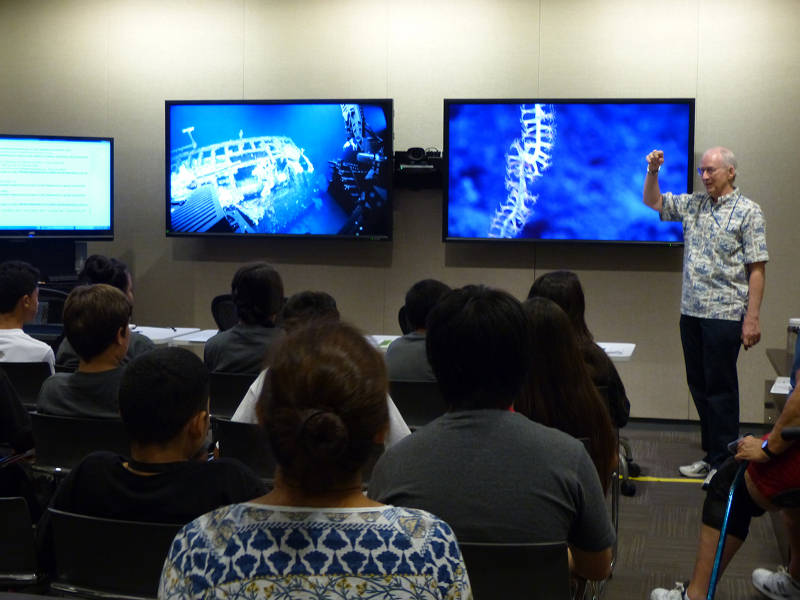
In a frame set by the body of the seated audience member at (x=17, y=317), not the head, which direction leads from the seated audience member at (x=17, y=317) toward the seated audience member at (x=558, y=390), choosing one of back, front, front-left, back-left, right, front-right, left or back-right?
right

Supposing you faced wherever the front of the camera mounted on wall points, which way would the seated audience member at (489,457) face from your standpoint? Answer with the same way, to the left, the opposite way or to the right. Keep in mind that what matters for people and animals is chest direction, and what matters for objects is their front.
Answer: the opposite way

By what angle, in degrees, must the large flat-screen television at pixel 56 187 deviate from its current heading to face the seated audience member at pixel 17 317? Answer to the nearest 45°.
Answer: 0° — it already faces them

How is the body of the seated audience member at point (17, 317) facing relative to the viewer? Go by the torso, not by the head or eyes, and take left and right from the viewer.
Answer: facing away from the viewer and to the right of the viewer

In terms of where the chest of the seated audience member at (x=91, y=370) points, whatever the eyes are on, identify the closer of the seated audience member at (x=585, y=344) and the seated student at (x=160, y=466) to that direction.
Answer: the seated audience member

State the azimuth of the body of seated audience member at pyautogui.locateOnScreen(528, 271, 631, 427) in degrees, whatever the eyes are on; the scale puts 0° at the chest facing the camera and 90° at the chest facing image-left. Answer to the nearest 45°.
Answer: approximately 180°

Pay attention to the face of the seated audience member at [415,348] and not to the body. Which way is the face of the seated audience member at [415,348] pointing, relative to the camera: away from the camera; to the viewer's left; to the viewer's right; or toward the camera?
away from the camera

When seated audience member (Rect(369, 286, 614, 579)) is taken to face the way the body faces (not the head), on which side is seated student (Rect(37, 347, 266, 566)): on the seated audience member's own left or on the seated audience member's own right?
on the seated audience member's own left

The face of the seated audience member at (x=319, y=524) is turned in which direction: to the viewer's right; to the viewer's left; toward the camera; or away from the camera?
away from the camera

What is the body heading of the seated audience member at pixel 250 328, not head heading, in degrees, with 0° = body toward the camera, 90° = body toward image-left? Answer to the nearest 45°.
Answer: approximately 180°

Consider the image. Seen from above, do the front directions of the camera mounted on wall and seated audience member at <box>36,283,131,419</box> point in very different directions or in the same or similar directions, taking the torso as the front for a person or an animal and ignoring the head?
very different directions

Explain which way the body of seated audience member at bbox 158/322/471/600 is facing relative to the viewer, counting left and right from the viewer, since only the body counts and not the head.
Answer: facing away from the viewer

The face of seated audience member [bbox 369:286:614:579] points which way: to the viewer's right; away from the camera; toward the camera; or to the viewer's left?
away from the camera

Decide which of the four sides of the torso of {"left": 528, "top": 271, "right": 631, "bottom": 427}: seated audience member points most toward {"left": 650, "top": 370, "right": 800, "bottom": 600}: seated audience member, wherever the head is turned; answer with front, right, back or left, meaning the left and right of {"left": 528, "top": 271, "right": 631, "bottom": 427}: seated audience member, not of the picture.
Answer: back

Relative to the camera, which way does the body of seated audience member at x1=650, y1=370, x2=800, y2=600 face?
to the viewer's left
